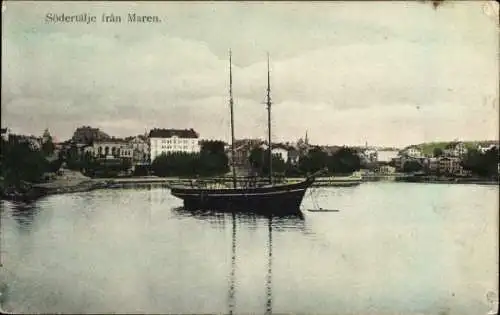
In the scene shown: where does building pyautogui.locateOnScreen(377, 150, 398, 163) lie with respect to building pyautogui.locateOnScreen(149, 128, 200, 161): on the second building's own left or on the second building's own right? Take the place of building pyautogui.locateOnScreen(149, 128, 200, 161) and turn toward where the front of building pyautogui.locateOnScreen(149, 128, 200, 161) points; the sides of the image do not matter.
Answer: on the second building's own left

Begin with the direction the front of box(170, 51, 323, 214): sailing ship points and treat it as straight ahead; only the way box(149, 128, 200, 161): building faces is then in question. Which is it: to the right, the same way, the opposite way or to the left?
to the right

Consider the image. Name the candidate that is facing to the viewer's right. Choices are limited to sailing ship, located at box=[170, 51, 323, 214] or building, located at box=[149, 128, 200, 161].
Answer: the sailing ship

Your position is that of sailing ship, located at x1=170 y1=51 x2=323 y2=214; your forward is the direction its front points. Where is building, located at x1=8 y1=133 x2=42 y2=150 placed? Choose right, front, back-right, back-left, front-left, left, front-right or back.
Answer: back

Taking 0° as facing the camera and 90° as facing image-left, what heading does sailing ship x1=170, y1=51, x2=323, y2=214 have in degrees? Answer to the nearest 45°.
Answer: approximately 270°

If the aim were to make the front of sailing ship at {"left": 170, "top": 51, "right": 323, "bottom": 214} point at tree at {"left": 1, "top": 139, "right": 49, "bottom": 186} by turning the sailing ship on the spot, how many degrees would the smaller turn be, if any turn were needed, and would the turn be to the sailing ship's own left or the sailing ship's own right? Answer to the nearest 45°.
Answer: approximately 180°

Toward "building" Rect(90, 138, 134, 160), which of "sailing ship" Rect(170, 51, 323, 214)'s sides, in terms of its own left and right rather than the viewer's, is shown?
left

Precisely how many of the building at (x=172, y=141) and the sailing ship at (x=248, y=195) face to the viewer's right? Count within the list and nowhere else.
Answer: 1

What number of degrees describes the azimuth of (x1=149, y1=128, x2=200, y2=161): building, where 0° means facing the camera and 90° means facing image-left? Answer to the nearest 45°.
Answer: approximately 0°

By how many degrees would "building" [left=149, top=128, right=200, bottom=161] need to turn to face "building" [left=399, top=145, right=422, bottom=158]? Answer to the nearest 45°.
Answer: approximately 90° to its left

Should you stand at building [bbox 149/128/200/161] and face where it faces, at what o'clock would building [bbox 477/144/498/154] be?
building [bbox 477/144/498/154] is roughly at 9 o'clock from building [bbox 149/128/200/161].
